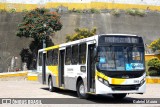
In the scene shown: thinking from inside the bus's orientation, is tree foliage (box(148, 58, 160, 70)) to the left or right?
on its left

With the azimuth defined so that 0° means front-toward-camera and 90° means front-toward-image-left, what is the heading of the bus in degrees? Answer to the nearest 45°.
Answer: approximately 315°

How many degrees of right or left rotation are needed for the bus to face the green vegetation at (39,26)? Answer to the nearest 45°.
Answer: approximately 135° to its left
